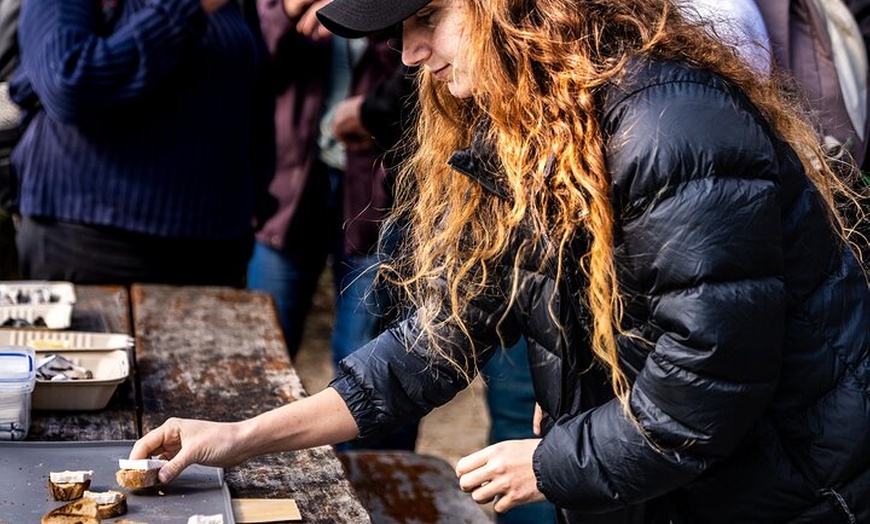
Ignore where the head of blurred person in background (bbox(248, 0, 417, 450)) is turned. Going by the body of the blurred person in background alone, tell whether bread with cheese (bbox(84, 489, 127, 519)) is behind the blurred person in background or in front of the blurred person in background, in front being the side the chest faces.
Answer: in front

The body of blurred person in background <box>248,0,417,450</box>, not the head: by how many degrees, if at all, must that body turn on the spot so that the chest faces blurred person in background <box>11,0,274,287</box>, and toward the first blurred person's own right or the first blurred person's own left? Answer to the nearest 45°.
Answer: approximately 45° to the first blurred person's own right

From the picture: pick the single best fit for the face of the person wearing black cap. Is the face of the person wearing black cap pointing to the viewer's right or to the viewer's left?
to the viewer's left

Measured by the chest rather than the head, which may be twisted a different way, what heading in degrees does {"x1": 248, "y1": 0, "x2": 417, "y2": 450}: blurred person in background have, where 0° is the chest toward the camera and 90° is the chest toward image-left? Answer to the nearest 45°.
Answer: approximately 0°

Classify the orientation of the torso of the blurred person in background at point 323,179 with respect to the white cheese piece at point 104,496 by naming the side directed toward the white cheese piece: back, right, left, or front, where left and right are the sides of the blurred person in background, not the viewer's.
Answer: front

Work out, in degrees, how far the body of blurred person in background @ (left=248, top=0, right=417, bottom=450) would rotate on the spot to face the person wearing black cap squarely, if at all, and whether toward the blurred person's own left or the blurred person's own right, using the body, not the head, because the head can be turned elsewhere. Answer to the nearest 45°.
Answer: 0° — they already face them

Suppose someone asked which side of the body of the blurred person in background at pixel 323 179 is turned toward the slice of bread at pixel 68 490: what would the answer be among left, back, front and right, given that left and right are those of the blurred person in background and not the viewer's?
front

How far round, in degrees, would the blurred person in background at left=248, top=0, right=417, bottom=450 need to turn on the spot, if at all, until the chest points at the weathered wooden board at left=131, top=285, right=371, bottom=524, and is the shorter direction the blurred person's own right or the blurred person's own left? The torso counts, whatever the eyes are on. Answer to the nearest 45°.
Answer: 0° — they already face it

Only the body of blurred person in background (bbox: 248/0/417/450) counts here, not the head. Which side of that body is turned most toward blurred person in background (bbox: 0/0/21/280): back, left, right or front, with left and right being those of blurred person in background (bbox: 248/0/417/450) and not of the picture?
right

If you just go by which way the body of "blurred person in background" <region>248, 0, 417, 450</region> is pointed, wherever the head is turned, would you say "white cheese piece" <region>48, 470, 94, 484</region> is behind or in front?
in front

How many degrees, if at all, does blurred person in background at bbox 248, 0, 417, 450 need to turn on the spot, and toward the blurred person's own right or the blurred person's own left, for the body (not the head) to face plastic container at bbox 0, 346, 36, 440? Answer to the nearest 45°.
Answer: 0° — they already face it

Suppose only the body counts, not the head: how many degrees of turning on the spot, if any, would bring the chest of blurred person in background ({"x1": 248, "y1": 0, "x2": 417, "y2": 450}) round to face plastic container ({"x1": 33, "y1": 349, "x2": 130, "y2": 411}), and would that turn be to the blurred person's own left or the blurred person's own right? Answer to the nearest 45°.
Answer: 0° — they already face it
